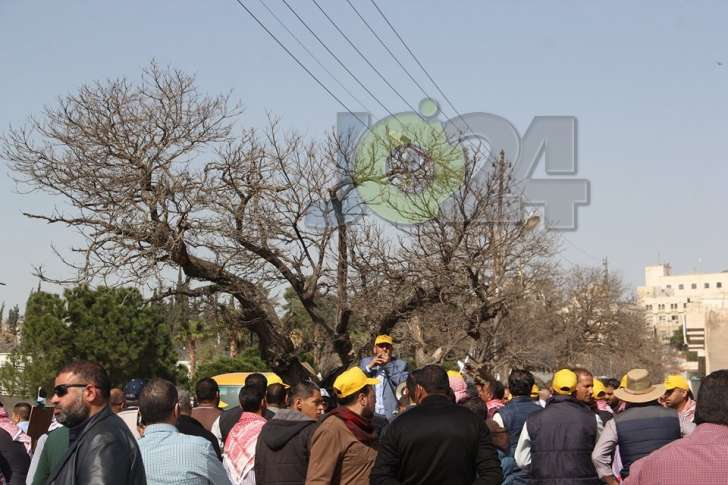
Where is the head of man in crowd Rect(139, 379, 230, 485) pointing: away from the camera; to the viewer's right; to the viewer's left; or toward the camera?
away from the camera

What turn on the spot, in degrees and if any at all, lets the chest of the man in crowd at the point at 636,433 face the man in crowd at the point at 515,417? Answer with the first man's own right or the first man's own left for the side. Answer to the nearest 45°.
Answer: approximately 45° to the first man's own left

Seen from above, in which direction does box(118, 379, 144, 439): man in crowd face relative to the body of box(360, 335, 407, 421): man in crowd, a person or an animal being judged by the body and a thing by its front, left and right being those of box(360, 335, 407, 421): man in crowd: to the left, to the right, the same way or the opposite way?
the opposite way

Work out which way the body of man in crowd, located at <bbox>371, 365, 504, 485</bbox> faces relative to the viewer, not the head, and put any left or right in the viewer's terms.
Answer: facing away from the viewer

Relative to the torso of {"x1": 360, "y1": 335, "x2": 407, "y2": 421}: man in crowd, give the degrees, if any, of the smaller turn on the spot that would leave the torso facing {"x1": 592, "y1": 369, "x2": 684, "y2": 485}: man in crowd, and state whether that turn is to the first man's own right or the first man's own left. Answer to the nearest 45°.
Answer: approximately 45° to the first man's own left

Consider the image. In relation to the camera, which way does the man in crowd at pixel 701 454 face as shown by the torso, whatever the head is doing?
away from the camera

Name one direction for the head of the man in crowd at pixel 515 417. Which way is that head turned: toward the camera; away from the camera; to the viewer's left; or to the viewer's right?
away from the camera

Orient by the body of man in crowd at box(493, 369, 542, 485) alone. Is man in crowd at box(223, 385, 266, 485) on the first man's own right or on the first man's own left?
on the first man's own left

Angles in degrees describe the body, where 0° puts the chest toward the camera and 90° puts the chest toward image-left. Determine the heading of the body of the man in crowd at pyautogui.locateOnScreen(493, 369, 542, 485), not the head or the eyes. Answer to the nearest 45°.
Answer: approximately 180°

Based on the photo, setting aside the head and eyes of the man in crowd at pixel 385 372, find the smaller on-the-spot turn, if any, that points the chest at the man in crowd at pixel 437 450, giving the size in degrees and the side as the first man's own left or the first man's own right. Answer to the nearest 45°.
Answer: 0° — they already face them

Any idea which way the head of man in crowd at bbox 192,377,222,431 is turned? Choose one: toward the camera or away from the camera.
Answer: away from the camera
